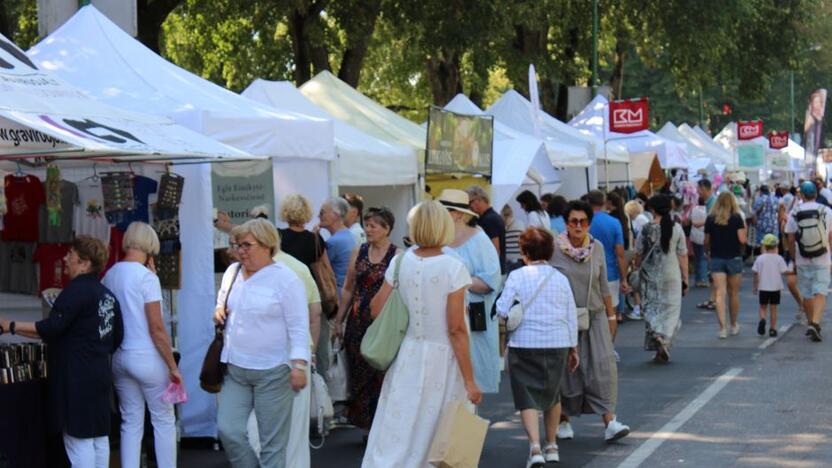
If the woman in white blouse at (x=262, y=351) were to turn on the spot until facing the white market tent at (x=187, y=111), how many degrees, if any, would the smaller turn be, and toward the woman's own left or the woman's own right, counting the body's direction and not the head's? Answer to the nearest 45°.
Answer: approximately 135° to the woman's own right

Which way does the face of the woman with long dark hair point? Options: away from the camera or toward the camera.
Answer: away from the camera

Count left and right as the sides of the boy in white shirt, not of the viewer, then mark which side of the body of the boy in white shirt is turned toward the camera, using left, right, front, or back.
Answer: back

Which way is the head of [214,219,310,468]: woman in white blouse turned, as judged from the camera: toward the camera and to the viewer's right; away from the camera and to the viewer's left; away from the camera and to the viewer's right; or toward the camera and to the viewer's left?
toward the camera and to the viewer's left

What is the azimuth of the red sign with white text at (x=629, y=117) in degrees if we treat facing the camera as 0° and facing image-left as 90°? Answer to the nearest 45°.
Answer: approximately 0°

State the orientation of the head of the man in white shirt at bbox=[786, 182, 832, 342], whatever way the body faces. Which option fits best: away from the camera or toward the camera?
away from the camera
